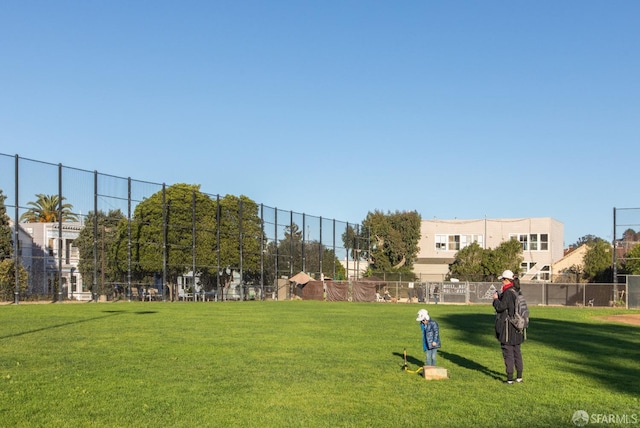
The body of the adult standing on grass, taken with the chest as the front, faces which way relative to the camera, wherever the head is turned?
to the viewer's left
